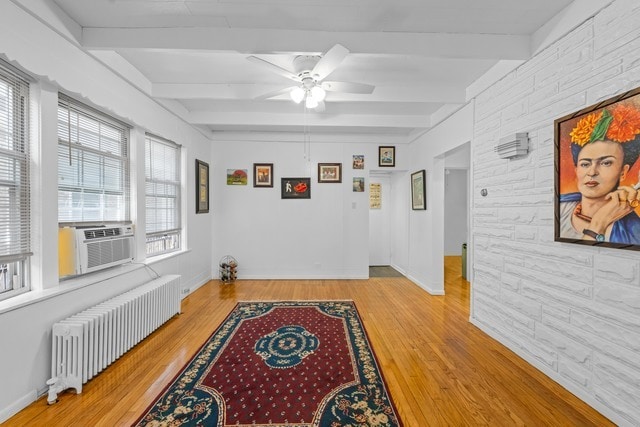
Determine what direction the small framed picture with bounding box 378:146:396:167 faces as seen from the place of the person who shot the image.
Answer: facing the viewer

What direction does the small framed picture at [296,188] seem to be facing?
toward the camera

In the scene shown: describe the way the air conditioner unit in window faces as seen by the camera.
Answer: facing the viewer and to the right of the viewer

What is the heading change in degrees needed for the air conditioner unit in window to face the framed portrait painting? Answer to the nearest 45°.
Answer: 0° — it already faces it

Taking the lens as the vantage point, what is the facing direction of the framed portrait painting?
facing the viewer and to the left of the viewer

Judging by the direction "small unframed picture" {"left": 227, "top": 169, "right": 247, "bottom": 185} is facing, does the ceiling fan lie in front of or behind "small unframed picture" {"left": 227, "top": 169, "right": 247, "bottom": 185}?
in front

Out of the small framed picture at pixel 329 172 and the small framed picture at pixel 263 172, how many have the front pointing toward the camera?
2

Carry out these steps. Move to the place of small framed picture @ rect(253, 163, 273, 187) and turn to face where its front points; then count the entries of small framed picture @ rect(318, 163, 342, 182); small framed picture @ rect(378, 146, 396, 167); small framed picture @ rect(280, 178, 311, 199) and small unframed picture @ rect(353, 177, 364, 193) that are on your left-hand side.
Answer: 4

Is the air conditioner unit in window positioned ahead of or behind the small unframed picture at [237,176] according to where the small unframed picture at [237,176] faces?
ahead

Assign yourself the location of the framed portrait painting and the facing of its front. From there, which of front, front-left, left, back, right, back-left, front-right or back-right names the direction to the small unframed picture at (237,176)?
front-right

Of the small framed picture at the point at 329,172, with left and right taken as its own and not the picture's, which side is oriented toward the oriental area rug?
front

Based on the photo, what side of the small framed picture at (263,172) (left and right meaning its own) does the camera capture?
front
